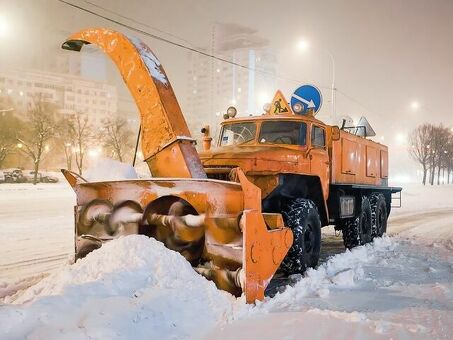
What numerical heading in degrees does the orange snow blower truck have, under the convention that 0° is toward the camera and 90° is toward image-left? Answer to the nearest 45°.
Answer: approximately 45°

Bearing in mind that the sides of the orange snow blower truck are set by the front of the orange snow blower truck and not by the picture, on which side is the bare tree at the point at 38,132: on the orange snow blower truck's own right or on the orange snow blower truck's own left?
on the orange snow blower truck's own right

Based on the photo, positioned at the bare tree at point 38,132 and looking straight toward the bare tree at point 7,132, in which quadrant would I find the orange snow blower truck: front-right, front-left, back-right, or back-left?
back-left

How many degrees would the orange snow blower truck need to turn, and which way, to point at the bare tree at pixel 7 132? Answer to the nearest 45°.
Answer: approximately 90° to its right

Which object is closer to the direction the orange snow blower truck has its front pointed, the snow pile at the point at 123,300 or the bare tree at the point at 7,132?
the snow pile

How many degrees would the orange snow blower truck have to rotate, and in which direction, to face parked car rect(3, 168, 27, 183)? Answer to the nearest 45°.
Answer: approximately 90° to its right
